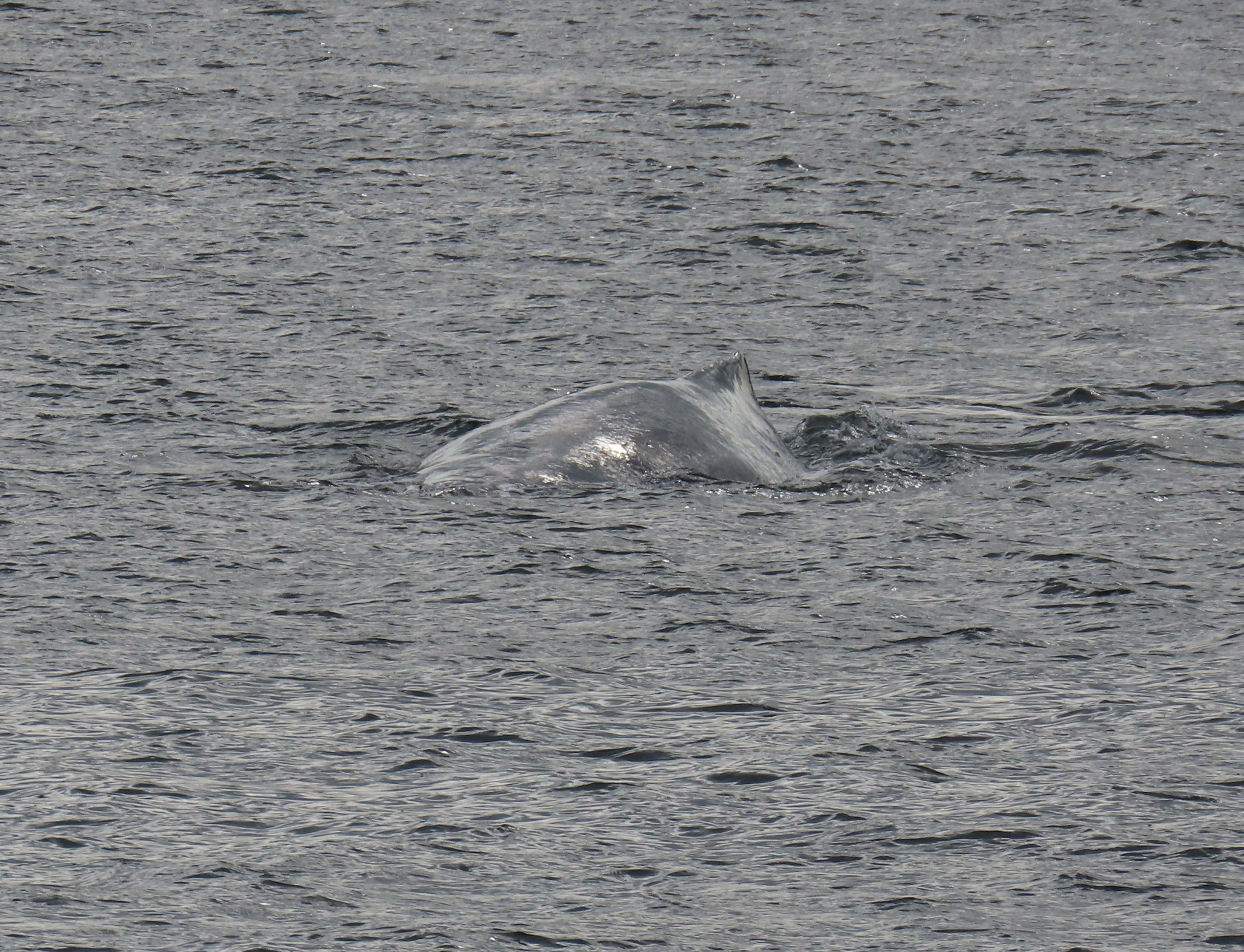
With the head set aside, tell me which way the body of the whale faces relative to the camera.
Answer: to the viewer's left
